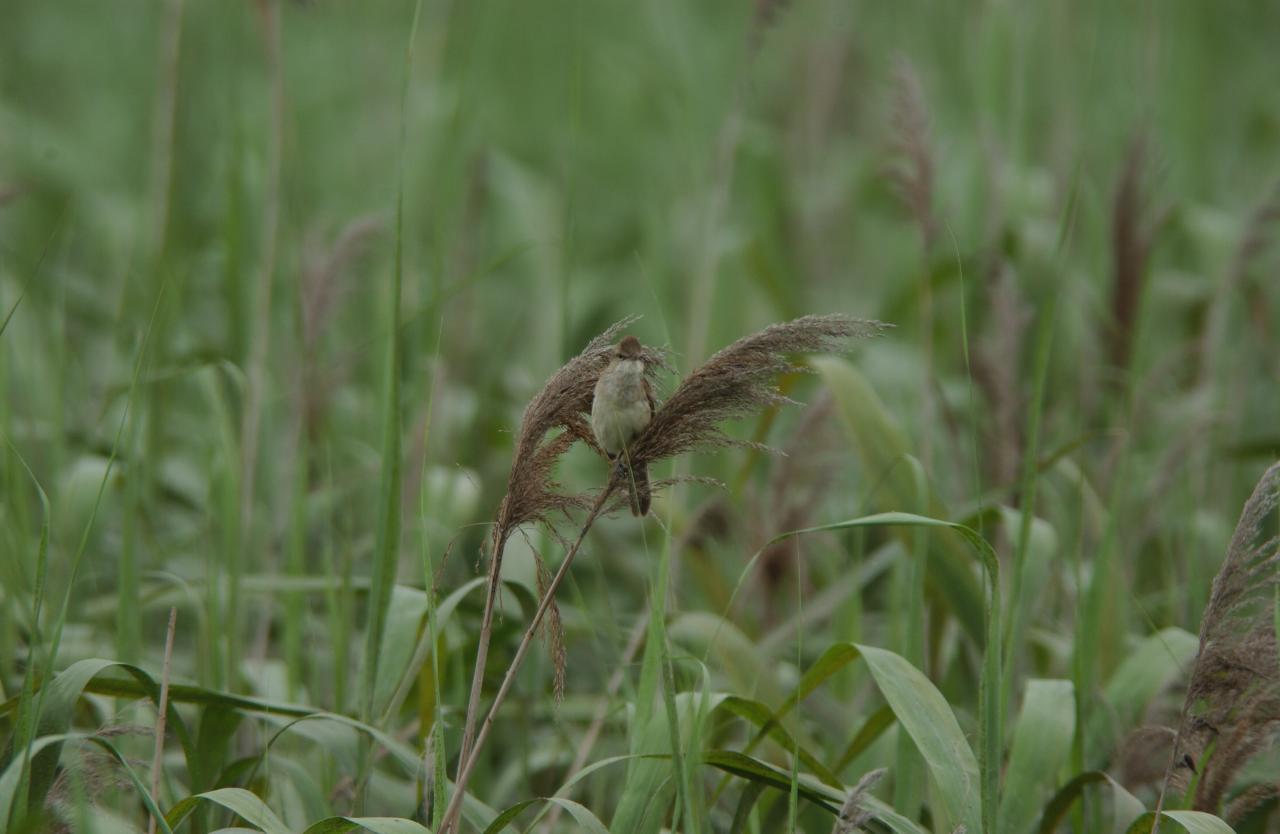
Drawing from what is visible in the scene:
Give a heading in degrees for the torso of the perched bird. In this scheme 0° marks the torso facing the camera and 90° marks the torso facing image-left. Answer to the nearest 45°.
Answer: approximately 0°
